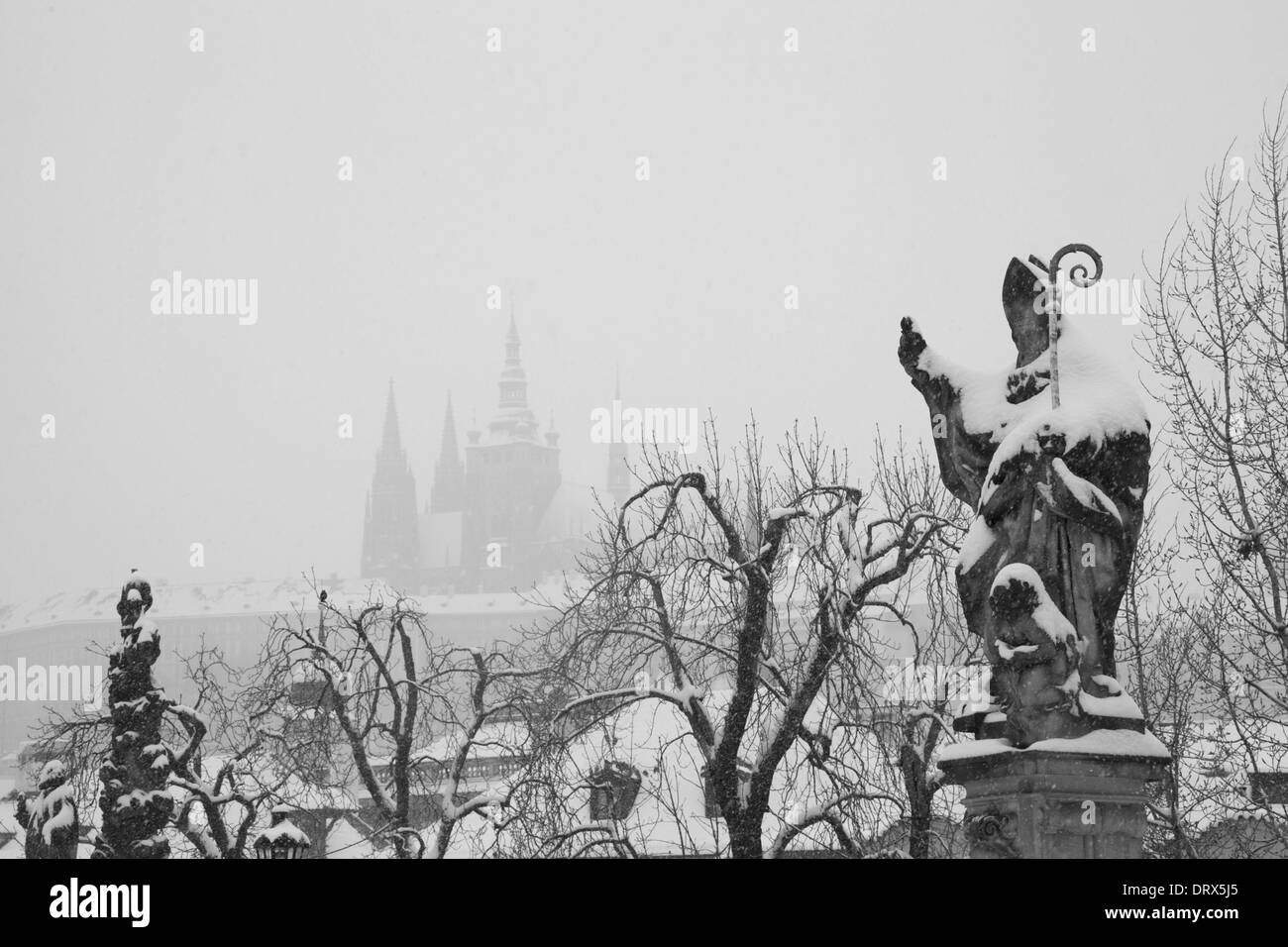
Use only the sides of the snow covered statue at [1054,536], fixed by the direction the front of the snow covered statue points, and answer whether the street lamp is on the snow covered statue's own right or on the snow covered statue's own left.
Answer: on the snow covered statue's own right

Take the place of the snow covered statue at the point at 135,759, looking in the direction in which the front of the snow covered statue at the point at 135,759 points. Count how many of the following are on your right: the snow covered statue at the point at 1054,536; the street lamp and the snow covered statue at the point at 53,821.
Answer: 1

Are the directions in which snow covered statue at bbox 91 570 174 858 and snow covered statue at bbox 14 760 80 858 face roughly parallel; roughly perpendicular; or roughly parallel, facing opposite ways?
roughly parallel

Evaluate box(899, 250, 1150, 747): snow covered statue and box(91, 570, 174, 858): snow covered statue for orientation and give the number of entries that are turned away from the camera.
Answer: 0
